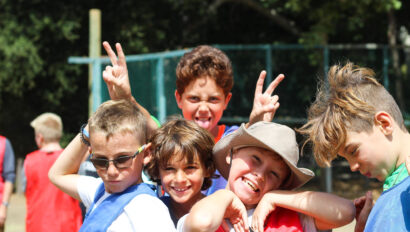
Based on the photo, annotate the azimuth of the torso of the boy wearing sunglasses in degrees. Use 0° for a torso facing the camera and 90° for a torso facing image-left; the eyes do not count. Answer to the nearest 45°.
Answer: approximately 45°

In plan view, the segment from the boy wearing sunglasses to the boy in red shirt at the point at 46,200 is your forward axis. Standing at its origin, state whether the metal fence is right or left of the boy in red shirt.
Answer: right

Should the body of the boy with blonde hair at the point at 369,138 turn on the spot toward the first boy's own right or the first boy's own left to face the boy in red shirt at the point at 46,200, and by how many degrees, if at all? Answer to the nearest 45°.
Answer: approximately 45° to the first boy's own right

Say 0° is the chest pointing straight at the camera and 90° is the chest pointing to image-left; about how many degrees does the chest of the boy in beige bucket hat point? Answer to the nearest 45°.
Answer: approximately 0°

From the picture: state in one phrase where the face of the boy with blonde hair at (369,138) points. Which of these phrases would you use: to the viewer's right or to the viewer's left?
to the viewer's left

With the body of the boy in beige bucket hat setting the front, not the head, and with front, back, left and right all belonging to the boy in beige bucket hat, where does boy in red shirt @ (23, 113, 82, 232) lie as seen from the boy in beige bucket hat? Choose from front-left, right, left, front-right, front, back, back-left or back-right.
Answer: back-right

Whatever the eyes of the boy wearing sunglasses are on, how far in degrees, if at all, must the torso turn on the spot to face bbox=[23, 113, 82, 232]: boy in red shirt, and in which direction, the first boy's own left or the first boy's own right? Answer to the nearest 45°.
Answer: approximately 135° to the first boy's own right

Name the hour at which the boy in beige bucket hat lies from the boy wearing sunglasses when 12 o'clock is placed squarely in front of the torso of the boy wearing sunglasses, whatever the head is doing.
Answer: The boy in beige bucket hat is roughly at 8 o'clock from the boy wearing sunglasses.

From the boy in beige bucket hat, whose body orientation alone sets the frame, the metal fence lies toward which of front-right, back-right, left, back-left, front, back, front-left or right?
back
